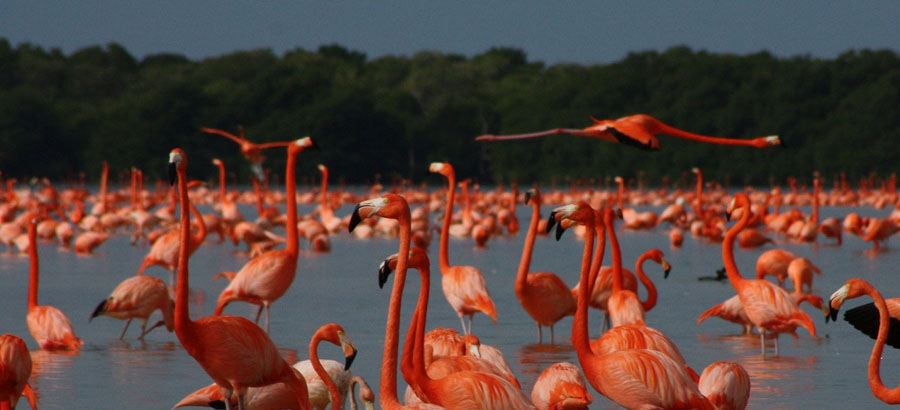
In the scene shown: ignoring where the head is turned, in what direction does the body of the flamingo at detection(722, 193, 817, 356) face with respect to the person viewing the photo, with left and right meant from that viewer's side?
facing to the left of the viewer

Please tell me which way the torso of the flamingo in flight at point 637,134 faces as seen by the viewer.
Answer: to the viewer's right

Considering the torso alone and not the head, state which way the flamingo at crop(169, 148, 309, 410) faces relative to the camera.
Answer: to the viewer's left

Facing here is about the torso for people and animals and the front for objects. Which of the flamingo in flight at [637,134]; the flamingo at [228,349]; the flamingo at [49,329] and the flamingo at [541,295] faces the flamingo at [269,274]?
the flamingo at [541,295]

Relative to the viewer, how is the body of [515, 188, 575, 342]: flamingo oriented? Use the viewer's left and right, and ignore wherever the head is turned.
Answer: facing to the left of the viewer

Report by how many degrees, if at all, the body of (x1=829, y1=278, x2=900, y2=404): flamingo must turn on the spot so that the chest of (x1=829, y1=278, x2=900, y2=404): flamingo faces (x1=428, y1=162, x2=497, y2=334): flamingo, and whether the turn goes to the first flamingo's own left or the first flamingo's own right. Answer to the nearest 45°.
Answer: approximately 45° to the first flamingo's own right

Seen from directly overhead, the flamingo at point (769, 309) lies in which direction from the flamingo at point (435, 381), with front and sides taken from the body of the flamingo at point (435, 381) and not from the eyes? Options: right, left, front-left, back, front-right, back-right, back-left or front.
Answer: back-right

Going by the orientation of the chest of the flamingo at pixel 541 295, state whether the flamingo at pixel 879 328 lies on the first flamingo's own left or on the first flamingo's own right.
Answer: on the first flamingo's own left

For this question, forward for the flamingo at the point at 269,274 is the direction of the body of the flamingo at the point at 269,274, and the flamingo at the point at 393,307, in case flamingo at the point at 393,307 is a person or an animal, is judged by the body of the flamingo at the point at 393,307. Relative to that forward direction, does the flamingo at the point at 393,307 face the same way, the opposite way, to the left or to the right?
the opposite way

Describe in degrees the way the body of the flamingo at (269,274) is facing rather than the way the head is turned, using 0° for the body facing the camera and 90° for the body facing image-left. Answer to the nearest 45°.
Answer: approximately 270°
